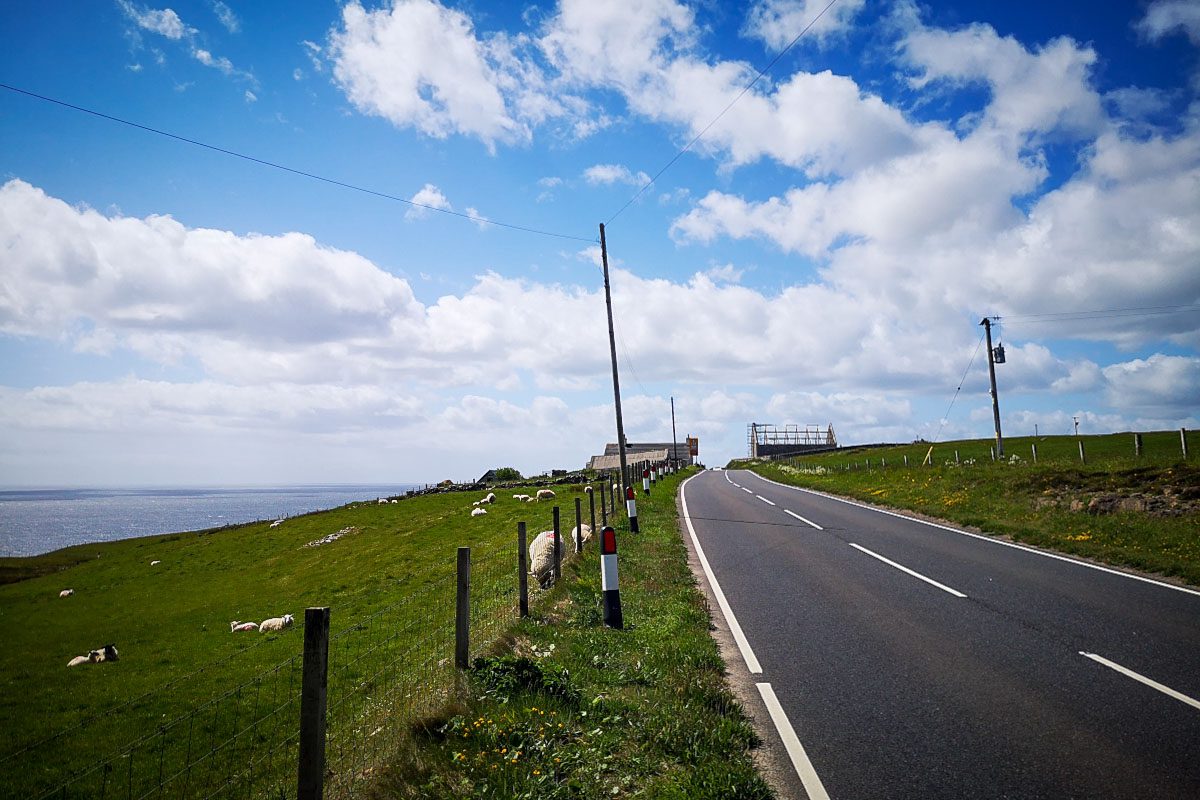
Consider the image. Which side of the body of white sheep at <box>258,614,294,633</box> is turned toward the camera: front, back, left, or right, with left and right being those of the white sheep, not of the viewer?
right
